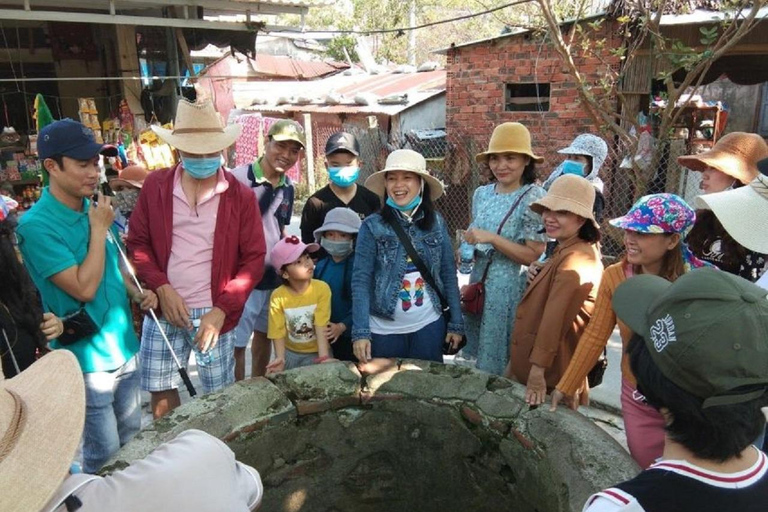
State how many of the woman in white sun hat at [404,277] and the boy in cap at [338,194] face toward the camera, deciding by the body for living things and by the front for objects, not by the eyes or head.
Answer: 2

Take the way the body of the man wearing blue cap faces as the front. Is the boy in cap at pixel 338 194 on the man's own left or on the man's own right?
on the man's own left

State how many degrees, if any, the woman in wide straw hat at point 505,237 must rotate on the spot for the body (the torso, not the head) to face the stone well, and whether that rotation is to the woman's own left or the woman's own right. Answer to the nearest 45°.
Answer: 0° — they already face it

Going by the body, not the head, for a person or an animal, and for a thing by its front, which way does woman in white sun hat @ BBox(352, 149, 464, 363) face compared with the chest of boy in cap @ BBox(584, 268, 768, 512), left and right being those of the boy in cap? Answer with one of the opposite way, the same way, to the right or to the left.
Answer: the opposite way

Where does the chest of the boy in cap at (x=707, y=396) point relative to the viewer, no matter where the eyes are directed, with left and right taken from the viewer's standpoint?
facing away from the viewer and to the left of the viewer

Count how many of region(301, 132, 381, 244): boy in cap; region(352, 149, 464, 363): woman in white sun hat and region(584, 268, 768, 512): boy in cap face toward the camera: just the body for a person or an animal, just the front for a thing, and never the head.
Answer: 2

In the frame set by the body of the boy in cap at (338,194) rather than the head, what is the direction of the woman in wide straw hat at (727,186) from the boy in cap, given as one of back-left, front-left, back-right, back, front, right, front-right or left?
front-left
